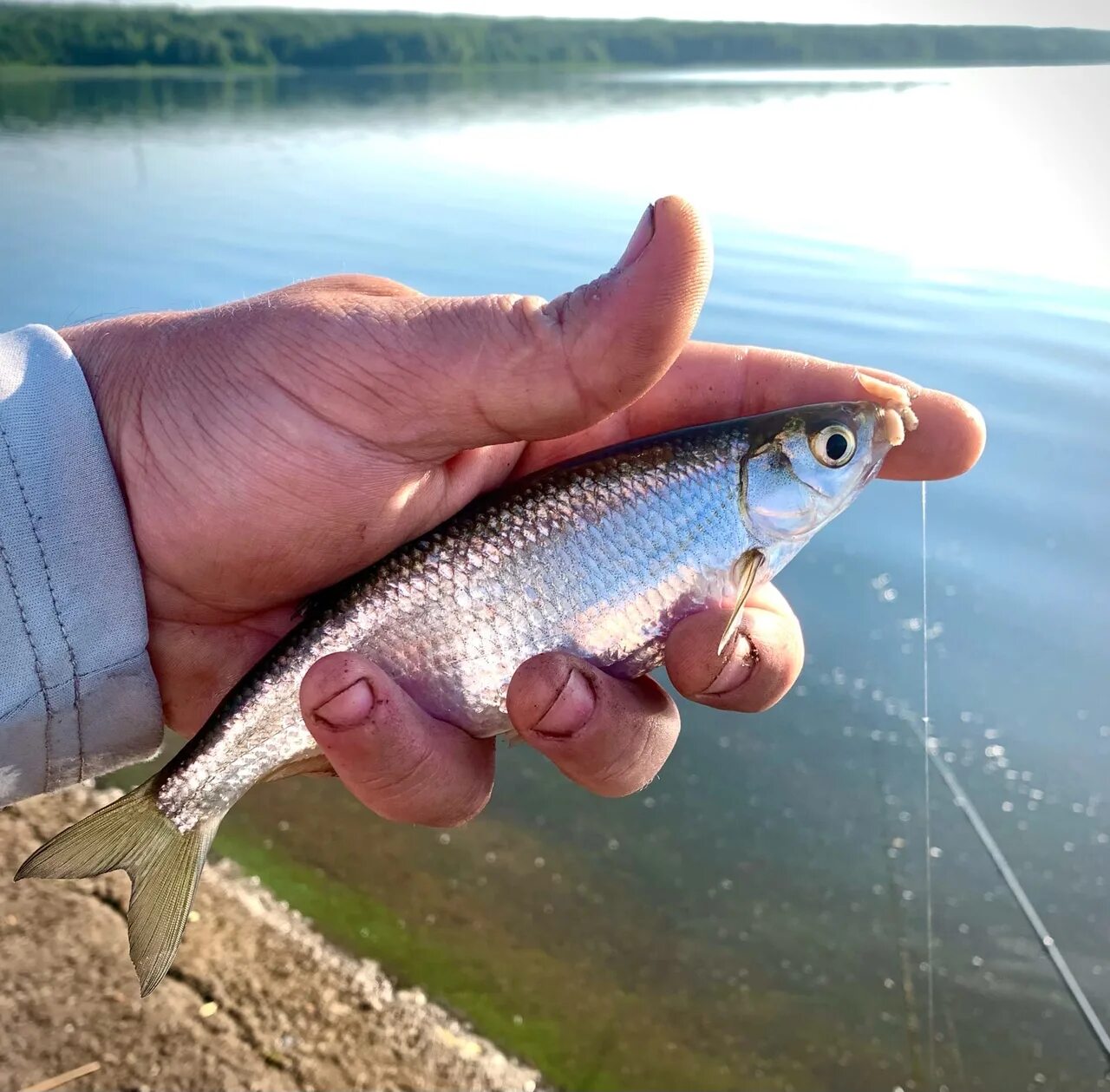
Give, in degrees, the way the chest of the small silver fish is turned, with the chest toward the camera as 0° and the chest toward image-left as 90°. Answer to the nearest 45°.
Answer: approximately 270°

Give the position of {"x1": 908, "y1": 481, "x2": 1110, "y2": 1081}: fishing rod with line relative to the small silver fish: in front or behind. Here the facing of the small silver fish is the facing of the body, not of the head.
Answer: in front
